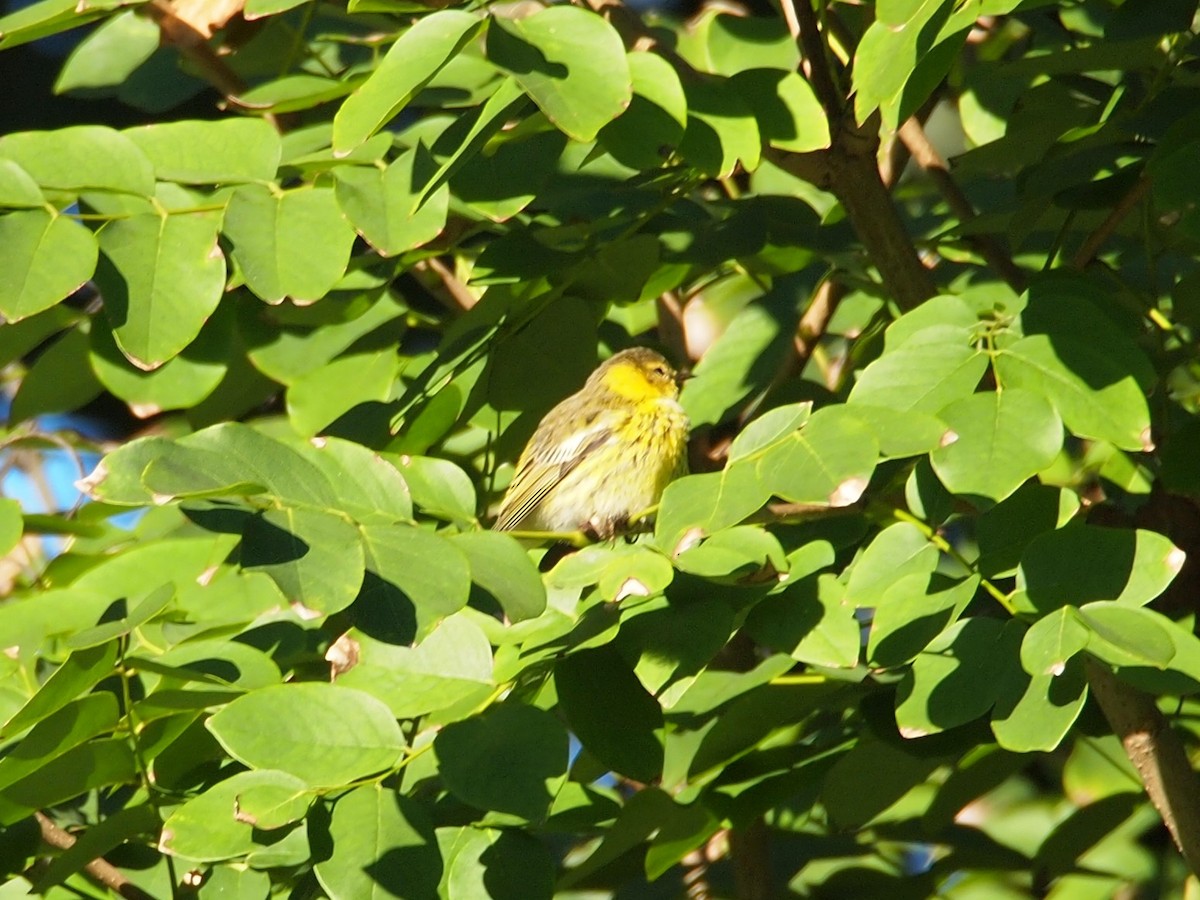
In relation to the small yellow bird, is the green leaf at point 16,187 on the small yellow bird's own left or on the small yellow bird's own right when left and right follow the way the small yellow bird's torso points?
on the small yellow bird's own right

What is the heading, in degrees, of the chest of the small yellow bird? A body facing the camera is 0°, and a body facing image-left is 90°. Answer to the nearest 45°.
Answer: approximately 270°
